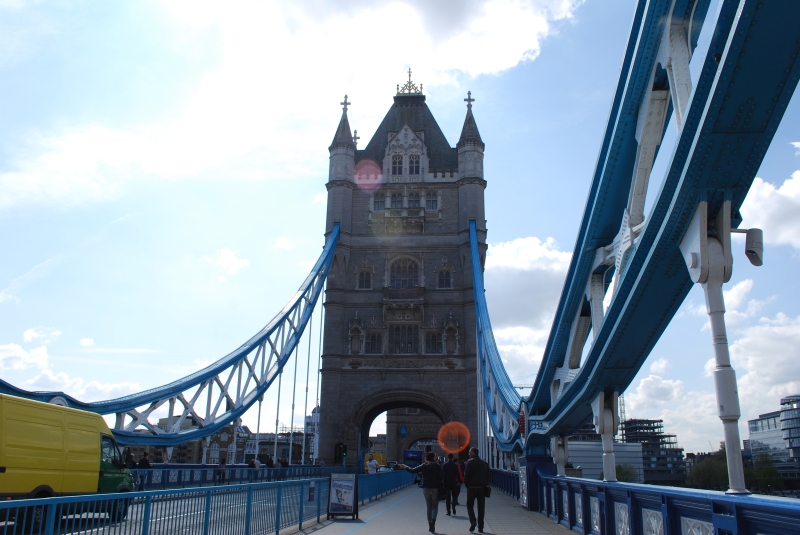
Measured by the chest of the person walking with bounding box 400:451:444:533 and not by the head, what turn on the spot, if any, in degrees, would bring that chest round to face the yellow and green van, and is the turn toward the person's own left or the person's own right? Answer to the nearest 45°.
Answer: approximately 90° to the person's own left

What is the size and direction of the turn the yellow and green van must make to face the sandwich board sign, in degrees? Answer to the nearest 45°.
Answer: approximately 45° to its right

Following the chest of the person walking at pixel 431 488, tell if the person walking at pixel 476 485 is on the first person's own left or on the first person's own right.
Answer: on the first person's own right

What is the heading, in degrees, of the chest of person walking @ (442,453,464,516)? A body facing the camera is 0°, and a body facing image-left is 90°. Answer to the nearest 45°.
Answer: approximately 180°

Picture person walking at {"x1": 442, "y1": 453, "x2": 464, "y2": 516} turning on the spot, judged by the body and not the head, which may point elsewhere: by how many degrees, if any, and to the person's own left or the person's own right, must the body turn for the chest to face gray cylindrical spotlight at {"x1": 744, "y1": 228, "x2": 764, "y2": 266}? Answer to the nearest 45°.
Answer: approximately 180°

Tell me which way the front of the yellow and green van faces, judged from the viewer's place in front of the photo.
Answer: facing away from the viewer and to the right of the viewer

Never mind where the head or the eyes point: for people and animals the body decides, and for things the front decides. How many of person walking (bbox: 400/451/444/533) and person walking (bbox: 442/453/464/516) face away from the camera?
2

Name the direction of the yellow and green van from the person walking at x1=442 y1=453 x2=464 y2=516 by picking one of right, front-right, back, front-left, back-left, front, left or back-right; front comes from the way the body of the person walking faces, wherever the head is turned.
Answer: back-left

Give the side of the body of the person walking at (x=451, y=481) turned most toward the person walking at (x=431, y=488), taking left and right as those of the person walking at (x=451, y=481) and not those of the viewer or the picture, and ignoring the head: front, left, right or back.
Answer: back

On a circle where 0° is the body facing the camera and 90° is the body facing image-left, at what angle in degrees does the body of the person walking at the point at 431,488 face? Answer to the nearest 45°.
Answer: approximately 180°

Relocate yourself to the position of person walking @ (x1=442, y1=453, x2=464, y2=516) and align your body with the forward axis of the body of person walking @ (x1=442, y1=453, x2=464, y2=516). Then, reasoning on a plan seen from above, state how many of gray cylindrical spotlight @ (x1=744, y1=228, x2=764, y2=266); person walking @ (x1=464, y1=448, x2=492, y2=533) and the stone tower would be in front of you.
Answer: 1
